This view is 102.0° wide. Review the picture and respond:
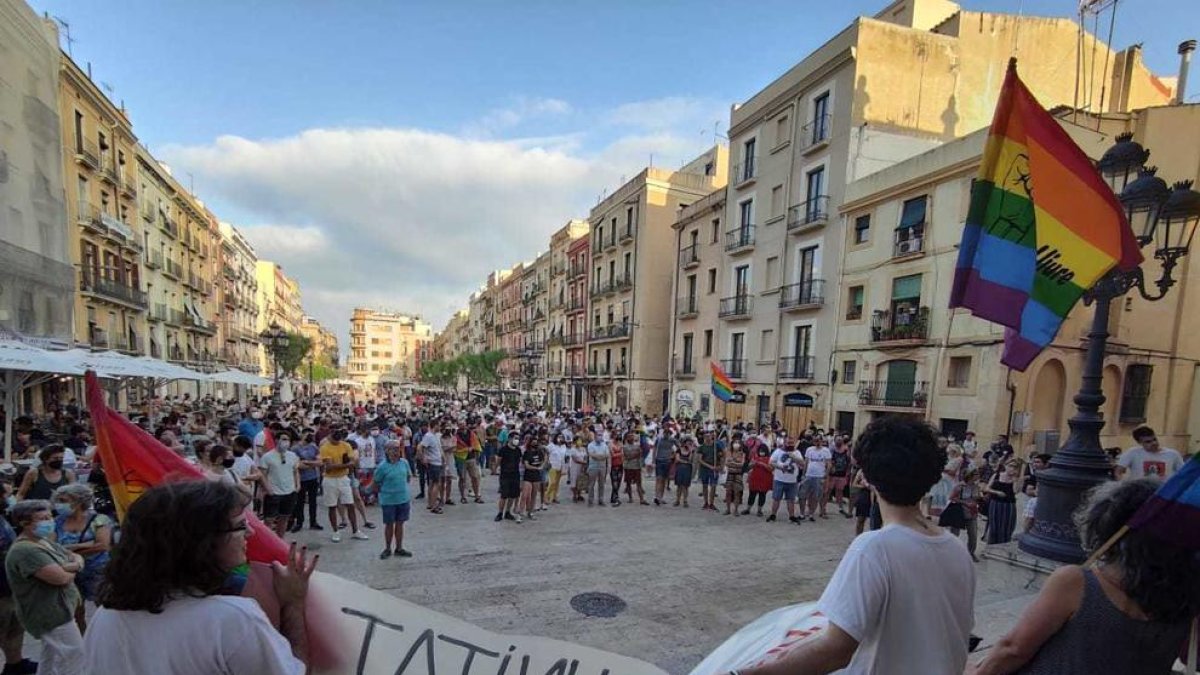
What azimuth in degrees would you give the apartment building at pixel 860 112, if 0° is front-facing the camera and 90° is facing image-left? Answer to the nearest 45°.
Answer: approximately 45°

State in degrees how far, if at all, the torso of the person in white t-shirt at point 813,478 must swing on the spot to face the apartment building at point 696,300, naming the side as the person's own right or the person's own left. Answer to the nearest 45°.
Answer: approximately 180°

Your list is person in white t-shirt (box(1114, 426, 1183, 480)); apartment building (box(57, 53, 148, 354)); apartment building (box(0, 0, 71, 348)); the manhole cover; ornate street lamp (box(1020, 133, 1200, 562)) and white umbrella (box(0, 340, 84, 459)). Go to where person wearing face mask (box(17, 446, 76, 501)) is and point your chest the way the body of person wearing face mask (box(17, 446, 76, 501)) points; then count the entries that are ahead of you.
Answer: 3

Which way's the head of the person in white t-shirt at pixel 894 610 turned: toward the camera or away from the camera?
away from the camera

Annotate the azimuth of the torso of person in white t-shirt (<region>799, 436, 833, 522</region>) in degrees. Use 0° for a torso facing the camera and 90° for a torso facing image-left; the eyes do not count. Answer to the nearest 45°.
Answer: approximately 0°

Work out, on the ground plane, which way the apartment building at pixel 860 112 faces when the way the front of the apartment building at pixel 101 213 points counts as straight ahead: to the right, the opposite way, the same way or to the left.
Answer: the opposite way

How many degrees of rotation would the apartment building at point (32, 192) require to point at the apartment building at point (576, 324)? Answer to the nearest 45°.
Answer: approximately 45° to its left

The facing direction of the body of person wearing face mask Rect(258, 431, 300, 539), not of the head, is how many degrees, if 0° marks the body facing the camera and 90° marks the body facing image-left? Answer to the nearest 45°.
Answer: approximately 315°

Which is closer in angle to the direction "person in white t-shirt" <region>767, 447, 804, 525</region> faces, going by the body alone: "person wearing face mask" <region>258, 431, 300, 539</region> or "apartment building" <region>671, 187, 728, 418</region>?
the person wearing face mask

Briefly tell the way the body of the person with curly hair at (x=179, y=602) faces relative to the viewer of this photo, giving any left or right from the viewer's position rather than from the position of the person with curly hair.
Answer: facing away from the viewer and to the right of the viewer

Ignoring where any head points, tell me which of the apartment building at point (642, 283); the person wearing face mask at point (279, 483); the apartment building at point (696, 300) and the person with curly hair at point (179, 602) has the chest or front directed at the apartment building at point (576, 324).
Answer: the person with curly hair

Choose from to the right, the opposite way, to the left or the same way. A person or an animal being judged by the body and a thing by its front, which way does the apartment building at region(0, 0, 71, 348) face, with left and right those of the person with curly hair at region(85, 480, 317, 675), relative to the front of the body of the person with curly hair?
to the right

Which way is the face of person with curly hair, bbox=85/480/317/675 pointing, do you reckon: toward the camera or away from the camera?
away from the camera

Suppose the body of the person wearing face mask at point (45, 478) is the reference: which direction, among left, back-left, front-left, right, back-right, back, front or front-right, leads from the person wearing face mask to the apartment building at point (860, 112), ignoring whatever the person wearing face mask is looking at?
front-left
